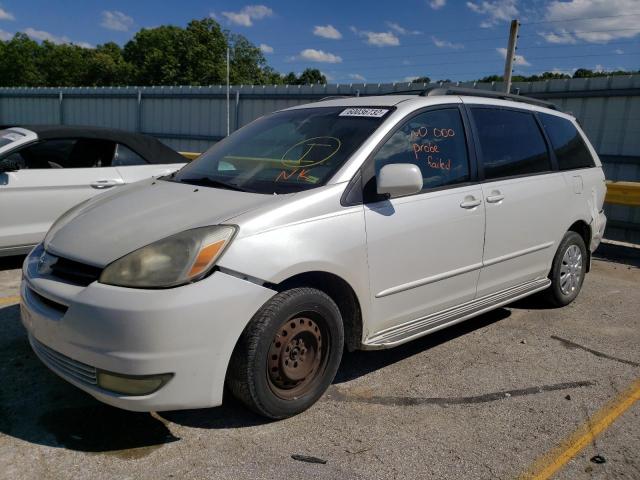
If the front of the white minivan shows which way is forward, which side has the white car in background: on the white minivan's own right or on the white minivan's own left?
on the white minivan's own right

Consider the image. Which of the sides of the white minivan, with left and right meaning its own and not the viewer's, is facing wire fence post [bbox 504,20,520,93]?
back

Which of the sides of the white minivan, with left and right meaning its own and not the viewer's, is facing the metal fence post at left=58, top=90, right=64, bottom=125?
right

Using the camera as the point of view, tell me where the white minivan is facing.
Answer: facing the viewer and to the left of the viewer

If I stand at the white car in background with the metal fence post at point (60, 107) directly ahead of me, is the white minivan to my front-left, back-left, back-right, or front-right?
back-right

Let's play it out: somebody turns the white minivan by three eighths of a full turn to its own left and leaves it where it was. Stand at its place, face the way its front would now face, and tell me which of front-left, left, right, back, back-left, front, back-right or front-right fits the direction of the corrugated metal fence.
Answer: left

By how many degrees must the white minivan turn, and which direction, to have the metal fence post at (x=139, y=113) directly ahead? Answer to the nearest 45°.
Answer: approximately 135° to its right
